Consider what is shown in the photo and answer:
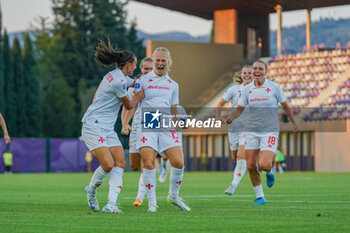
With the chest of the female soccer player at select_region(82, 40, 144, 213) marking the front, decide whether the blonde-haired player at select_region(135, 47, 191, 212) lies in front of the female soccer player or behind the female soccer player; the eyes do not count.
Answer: in front

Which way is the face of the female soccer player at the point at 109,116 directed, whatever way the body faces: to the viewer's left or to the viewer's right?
to the viewer's right

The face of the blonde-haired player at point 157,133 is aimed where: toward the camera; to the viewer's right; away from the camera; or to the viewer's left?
toward the camera

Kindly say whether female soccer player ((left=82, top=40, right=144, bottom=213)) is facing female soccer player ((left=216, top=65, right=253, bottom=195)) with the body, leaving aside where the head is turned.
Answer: no

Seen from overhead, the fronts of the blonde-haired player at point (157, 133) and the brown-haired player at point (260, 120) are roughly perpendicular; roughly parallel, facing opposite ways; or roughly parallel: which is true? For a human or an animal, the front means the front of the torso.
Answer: roughly parallel

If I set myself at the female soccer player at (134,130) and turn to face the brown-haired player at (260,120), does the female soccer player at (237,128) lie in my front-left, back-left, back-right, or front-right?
front-left

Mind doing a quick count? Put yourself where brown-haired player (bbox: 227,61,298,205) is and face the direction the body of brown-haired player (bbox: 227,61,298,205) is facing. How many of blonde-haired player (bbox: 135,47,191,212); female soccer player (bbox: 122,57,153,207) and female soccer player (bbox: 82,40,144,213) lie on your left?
0

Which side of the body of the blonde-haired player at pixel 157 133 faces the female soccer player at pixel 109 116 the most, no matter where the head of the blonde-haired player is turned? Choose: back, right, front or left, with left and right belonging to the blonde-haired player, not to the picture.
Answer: right

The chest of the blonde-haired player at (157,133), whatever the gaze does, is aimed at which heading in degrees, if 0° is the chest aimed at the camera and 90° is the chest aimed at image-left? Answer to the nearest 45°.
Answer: approximately 0°

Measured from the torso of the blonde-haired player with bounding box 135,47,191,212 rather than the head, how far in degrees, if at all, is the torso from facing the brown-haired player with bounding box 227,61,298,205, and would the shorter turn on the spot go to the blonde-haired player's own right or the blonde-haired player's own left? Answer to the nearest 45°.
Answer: approximately 135° to the blonde-haired player's own left

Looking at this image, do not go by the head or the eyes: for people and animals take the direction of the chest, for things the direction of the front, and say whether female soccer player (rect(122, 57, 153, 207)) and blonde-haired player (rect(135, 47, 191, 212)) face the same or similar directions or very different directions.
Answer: same or similar directions

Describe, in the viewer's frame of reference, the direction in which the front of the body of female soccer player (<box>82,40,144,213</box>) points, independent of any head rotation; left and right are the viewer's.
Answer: facing to the right of the viewer

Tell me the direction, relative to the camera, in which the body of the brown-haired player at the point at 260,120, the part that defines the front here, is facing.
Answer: toward the camera

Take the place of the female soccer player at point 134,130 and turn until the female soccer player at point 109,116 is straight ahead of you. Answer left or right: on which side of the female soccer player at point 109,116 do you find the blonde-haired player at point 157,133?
left

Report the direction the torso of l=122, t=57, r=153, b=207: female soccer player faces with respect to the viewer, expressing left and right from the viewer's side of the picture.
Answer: facing the viewer
